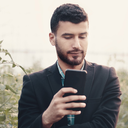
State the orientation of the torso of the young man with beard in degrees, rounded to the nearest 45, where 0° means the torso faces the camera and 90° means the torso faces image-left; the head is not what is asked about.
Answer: approximately 0°
